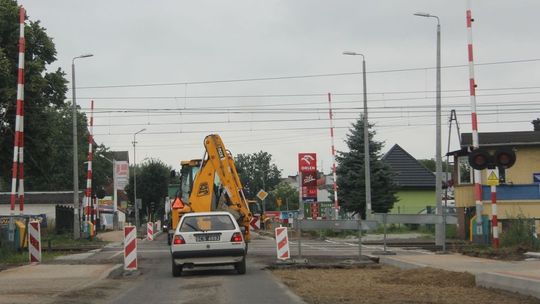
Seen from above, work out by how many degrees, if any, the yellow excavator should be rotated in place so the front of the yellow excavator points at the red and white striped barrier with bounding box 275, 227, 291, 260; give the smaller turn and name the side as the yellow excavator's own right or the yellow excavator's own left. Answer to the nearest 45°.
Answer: approximately 135° to the yellow excavator's own right

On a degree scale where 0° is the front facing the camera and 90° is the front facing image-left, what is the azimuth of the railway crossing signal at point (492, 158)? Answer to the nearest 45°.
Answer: approximately 0°

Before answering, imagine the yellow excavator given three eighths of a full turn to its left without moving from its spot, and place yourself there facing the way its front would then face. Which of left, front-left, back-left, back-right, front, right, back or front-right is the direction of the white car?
front-left

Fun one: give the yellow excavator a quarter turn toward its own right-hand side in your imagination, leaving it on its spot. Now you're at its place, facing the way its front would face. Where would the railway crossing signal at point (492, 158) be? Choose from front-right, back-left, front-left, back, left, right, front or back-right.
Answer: front-right

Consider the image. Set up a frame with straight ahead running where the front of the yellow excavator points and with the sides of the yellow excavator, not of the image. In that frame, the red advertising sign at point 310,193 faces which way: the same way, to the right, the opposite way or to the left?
the opposite way

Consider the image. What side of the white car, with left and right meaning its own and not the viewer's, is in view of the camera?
back

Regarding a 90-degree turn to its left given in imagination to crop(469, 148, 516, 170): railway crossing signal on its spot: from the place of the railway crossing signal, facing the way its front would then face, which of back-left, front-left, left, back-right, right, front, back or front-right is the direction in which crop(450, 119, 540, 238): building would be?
left

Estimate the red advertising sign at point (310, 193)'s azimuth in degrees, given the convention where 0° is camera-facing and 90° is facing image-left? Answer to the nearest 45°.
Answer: approximately 0°

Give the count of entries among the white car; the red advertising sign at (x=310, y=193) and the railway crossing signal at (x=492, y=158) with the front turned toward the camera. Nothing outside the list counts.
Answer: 2

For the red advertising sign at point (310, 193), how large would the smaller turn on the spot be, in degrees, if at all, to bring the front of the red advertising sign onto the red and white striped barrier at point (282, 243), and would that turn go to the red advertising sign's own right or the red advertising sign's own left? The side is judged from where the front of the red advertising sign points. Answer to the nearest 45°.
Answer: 0° — it already faces it

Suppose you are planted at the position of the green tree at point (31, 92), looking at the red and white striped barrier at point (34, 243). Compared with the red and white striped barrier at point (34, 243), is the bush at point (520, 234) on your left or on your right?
left

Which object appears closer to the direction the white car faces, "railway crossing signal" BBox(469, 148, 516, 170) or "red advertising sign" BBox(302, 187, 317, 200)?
the red advertising sign

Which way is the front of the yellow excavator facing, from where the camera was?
facing away from the viewer

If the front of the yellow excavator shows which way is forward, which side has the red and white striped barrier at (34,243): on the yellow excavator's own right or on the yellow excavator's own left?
on the yellow excavator's own left

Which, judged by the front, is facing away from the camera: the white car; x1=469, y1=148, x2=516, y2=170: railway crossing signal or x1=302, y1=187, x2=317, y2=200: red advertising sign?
the white car

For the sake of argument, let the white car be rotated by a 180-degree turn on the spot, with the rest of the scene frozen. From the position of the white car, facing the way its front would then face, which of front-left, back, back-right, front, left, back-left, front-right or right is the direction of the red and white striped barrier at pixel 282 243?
back-left

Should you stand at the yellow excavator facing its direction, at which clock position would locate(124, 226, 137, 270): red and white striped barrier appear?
The red and white striped barrier is roughly at 7 o'clock from the yellow excavator.
